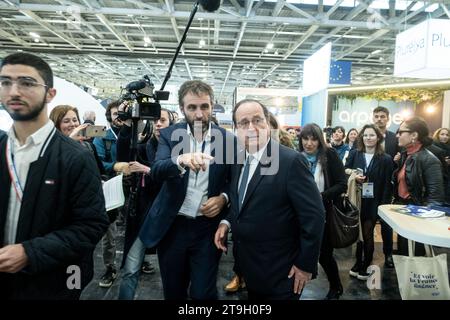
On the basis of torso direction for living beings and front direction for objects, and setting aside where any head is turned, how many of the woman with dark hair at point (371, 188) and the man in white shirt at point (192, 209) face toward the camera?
2

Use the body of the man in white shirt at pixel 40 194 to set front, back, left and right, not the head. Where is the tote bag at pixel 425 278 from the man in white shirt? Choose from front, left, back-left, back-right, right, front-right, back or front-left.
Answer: back-left

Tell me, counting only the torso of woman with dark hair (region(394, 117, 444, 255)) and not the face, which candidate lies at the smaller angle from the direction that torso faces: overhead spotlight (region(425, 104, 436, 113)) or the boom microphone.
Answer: the boom microphone

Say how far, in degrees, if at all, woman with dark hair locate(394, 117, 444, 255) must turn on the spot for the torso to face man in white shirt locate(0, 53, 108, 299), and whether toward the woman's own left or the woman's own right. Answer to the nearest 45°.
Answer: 0° — they already face them

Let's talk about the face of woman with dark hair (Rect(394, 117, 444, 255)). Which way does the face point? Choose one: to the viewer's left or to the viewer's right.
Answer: to the viewer's left

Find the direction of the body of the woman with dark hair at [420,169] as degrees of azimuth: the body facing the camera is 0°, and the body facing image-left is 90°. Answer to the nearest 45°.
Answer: approximately 45°

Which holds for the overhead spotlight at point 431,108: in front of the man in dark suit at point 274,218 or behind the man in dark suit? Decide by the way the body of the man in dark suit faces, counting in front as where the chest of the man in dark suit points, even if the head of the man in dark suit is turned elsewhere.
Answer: behind

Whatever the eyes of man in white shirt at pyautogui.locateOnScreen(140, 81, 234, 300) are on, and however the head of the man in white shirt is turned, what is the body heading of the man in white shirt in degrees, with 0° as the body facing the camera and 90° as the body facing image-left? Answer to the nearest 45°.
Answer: approximately 0°
